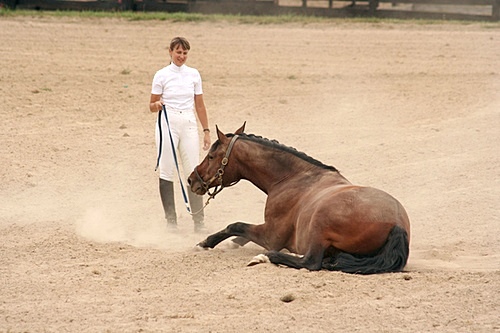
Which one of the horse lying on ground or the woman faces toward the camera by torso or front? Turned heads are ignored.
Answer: the woman

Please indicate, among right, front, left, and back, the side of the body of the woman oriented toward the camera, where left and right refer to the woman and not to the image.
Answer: front

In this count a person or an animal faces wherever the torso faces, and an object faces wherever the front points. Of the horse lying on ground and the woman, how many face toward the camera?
1

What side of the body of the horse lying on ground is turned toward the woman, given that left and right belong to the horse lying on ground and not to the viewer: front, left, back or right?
front

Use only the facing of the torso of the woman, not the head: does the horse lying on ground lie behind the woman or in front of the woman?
in front

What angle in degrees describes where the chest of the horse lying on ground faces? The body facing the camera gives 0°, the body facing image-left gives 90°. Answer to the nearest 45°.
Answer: approximately 135°
